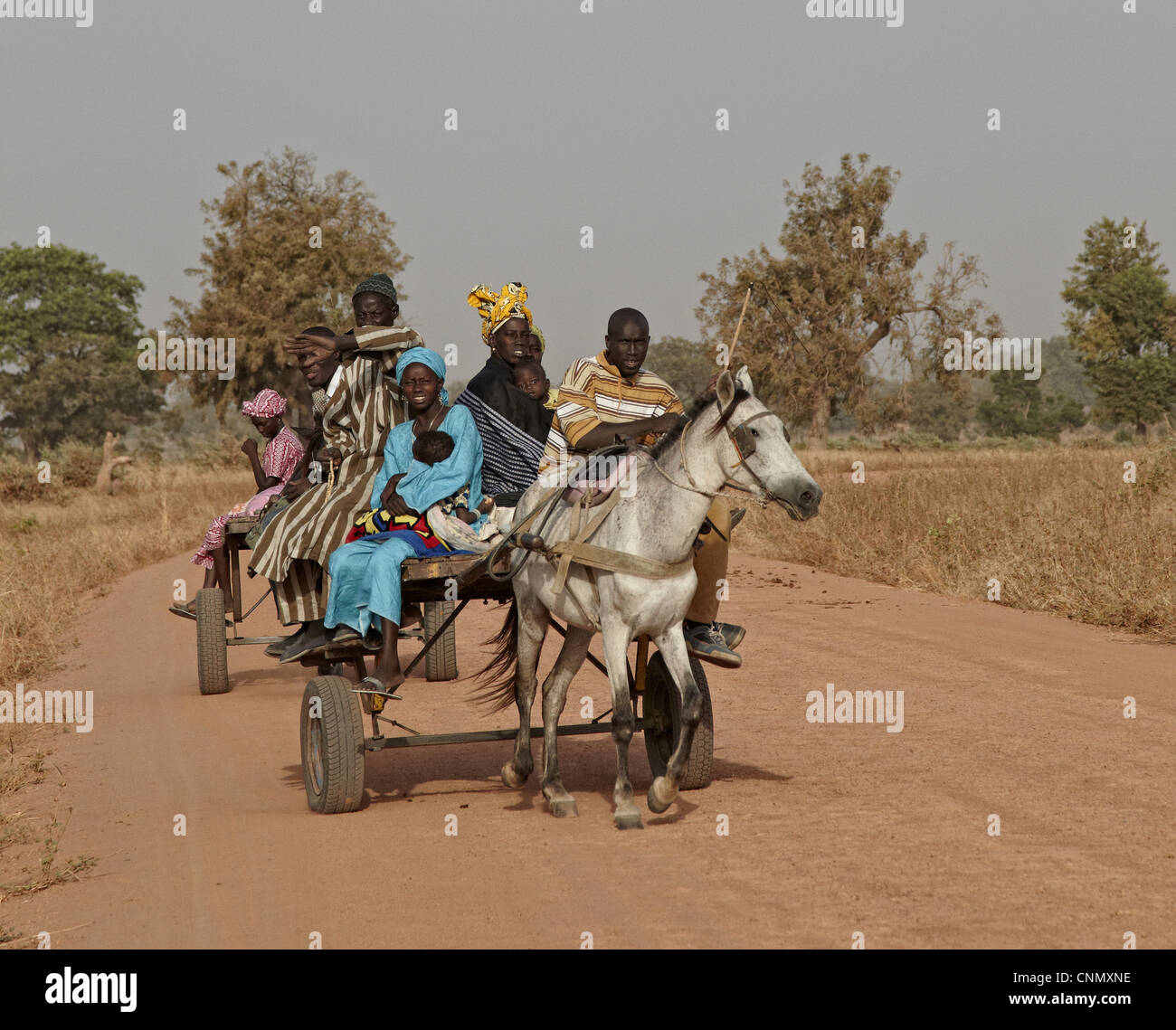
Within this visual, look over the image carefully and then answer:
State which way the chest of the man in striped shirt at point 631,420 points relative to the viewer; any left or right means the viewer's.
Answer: facing the viewer and to the right of the viewer

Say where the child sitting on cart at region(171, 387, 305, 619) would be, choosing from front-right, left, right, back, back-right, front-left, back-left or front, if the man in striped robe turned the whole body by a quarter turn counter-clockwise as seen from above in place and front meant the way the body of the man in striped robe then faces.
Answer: back-left

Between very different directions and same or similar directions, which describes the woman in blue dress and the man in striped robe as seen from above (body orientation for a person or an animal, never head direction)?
same or similar directions

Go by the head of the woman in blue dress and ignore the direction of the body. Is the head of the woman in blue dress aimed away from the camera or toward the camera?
toward the camera

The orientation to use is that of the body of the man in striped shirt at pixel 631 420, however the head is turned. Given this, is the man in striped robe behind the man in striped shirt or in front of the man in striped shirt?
behind

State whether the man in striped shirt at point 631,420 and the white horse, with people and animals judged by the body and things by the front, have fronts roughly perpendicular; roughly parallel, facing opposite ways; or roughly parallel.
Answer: roughly parallel

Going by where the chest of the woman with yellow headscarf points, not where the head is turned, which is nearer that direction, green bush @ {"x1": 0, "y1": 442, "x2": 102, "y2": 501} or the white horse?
the white horse

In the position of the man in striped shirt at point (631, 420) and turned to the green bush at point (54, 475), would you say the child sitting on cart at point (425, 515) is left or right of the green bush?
left

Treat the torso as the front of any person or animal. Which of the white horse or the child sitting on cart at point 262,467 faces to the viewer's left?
the child sitting on cart

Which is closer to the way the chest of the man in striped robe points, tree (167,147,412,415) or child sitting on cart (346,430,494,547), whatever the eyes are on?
the child sitting on cart

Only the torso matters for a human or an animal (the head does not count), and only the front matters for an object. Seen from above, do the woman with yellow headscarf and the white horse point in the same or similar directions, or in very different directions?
same or similar directions

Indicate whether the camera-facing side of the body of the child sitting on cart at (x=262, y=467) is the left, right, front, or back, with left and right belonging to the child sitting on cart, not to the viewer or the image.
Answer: left
